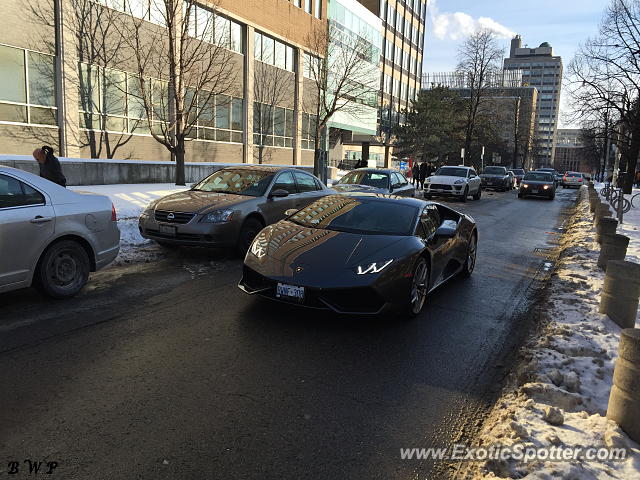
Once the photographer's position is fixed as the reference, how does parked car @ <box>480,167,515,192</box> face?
facing the viewer and to the left of the viewer

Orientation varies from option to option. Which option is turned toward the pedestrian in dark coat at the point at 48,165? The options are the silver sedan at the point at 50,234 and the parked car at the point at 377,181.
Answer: the parked car

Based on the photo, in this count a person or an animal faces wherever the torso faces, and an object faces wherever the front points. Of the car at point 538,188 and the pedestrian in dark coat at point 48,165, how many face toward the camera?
1

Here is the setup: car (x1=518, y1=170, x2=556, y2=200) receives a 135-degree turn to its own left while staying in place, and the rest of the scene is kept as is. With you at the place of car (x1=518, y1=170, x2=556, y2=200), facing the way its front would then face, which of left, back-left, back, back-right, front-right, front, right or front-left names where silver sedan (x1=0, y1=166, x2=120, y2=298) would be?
back-right

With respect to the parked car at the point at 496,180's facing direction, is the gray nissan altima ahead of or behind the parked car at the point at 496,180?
ahead

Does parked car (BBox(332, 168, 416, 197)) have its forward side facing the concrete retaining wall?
no

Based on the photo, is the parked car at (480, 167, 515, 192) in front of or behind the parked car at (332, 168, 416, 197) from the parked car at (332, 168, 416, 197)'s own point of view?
behind

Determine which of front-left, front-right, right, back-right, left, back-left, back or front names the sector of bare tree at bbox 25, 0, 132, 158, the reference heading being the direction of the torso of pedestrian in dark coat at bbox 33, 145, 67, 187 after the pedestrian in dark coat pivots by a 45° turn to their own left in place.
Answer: back-right

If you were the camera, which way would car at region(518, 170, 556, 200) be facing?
facing the viewer

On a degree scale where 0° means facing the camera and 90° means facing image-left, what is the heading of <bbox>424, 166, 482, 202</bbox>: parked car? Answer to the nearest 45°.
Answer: approximately 45°

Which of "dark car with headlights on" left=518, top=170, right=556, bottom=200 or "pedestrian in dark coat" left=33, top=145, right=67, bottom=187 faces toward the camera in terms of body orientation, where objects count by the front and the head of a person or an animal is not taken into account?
the dark car with headlights on

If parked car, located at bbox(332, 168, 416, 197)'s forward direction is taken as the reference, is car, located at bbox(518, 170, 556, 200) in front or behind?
behind

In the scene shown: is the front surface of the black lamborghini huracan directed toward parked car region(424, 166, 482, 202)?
no

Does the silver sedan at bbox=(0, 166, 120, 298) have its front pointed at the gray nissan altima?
no

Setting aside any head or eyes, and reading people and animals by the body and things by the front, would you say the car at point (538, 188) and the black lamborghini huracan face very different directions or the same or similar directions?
same or similar directions

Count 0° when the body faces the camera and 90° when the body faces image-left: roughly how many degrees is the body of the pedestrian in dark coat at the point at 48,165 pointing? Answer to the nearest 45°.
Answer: approximately 90°

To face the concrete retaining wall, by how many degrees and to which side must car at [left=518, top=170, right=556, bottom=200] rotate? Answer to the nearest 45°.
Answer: approximately 45° to its right
